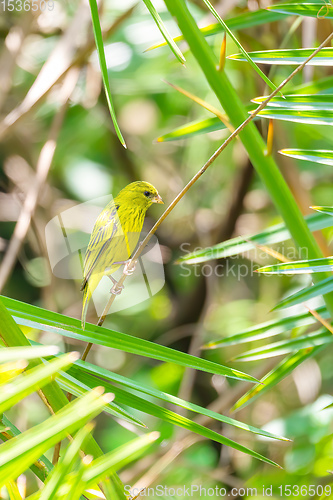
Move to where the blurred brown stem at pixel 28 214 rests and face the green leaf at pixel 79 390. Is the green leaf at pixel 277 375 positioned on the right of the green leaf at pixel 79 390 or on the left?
left

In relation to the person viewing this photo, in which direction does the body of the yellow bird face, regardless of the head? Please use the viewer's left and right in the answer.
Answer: facing to the right of the viewer
